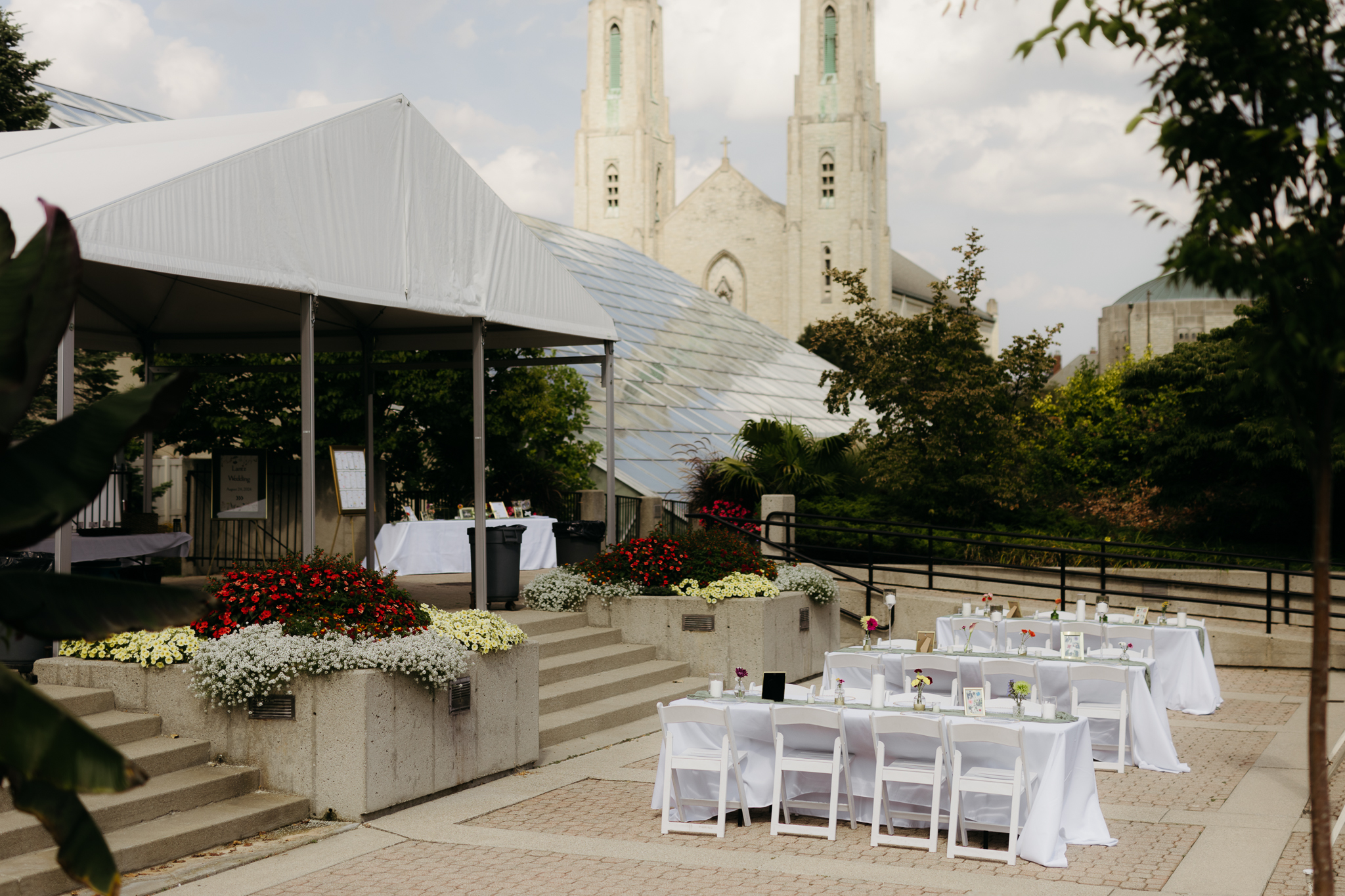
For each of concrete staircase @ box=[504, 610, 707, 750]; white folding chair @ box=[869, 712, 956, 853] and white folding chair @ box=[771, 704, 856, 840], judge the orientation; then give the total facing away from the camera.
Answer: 2

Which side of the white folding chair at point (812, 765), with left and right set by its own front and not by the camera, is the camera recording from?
back

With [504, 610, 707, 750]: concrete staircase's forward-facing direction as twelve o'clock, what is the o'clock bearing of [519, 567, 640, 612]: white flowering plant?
The white flowering plant is roughly at 7 o'clock from the concrete staircase.

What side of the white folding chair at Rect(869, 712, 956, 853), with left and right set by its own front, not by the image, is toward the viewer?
back

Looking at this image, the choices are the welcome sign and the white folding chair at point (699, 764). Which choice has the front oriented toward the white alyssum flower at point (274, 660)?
the welcome sign

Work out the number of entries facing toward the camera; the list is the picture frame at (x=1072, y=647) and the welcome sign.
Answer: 2

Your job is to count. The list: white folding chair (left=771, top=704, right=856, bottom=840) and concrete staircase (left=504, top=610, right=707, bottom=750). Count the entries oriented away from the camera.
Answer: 1

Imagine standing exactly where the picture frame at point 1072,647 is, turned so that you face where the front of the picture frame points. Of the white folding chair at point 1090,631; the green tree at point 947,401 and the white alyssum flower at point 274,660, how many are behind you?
2

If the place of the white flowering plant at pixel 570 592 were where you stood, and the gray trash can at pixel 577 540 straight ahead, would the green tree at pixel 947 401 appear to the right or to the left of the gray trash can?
right

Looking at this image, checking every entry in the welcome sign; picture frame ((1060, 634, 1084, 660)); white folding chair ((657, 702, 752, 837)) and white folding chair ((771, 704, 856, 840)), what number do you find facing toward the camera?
2

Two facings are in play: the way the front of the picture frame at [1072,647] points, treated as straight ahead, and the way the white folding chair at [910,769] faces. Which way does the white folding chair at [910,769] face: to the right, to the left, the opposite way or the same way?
the opposite way

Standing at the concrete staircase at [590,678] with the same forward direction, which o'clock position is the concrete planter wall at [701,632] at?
The concrete planter wall is roughly at 9 o'clock from the concrete staircase.
